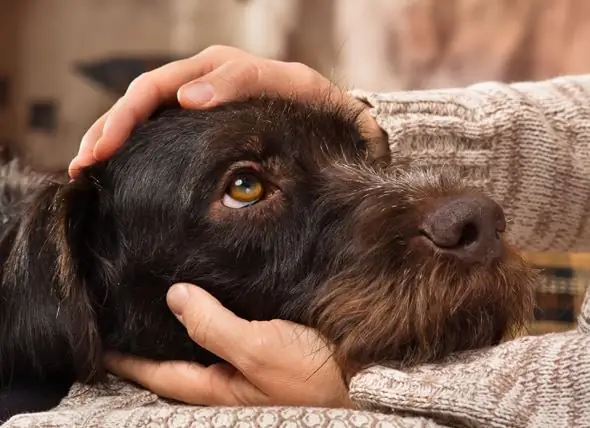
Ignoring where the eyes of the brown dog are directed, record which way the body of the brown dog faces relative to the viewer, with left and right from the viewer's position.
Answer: facing to the right of the viewer
